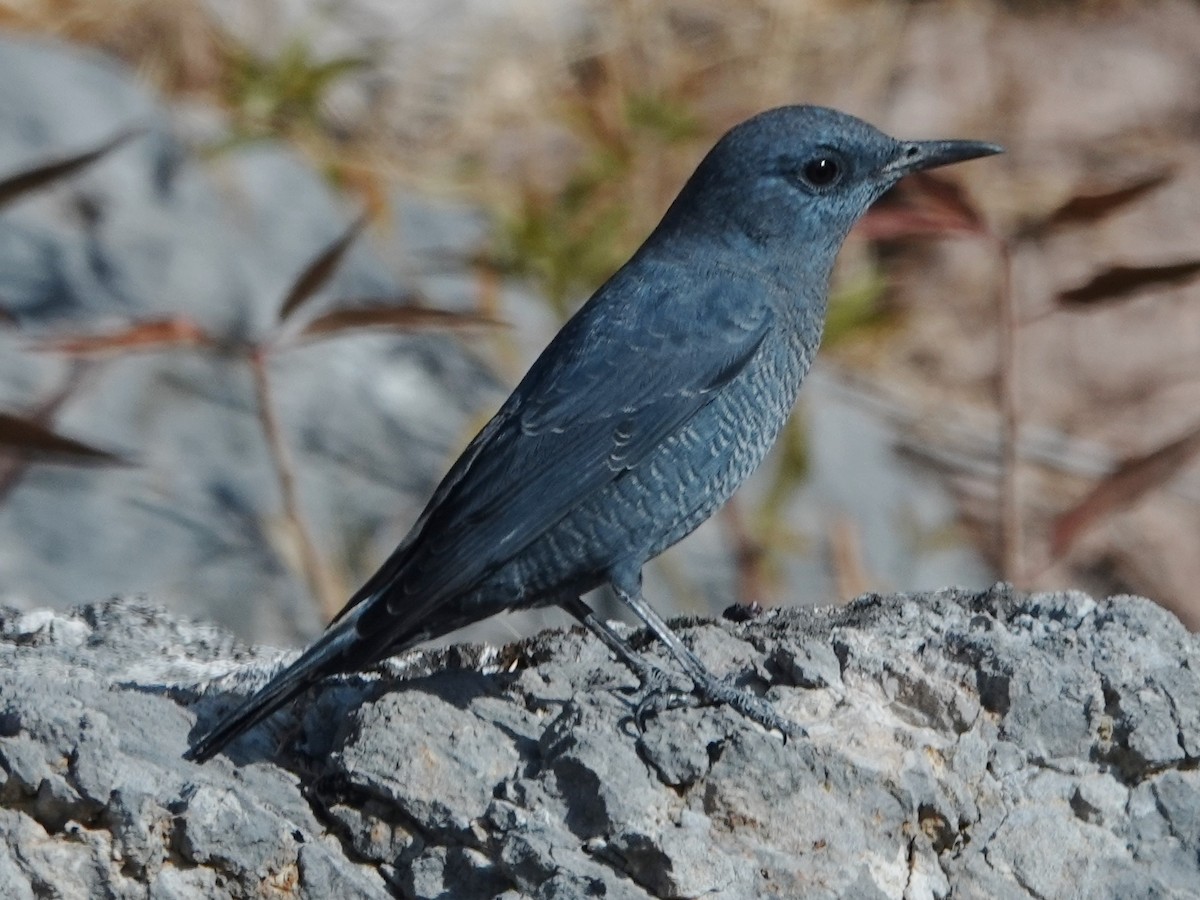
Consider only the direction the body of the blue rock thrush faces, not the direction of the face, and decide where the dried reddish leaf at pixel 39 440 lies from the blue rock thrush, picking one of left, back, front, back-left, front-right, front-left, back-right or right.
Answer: back-left

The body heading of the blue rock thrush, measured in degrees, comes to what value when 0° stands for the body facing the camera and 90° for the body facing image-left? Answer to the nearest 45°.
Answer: approximately 270°

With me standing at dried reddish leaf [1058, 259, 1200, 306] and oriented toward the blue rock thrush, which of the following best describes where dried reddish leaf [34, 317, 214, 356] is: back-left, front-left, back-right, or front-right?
front-right

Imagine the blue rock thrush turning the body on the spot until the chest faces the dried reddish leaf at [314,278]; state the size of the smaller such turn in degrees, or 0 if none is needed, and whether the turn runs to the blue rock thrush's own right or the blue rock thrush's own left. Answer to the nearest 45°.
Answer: approximately 135° to the blue rock thrush's own left

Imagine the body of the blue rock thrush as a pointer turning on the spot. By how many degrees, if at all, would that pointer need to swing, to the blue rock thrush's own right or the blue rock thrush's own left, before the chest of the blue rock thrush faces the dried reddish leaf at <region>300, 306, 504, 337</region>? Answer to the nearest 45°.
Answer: approximately 135° to the blue rock thrush's own left

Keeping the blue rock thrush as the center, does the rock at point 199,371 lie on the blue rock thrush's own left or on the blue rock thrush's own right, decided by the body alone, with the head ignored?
on the blue rock thrush's own left

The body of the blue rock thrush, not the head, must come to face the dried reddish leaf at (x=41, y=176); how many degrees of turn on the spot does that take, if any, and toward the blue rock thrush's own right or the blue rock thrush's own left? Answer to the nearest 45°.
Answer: approximately 135° to the blue rock thrush's own left
